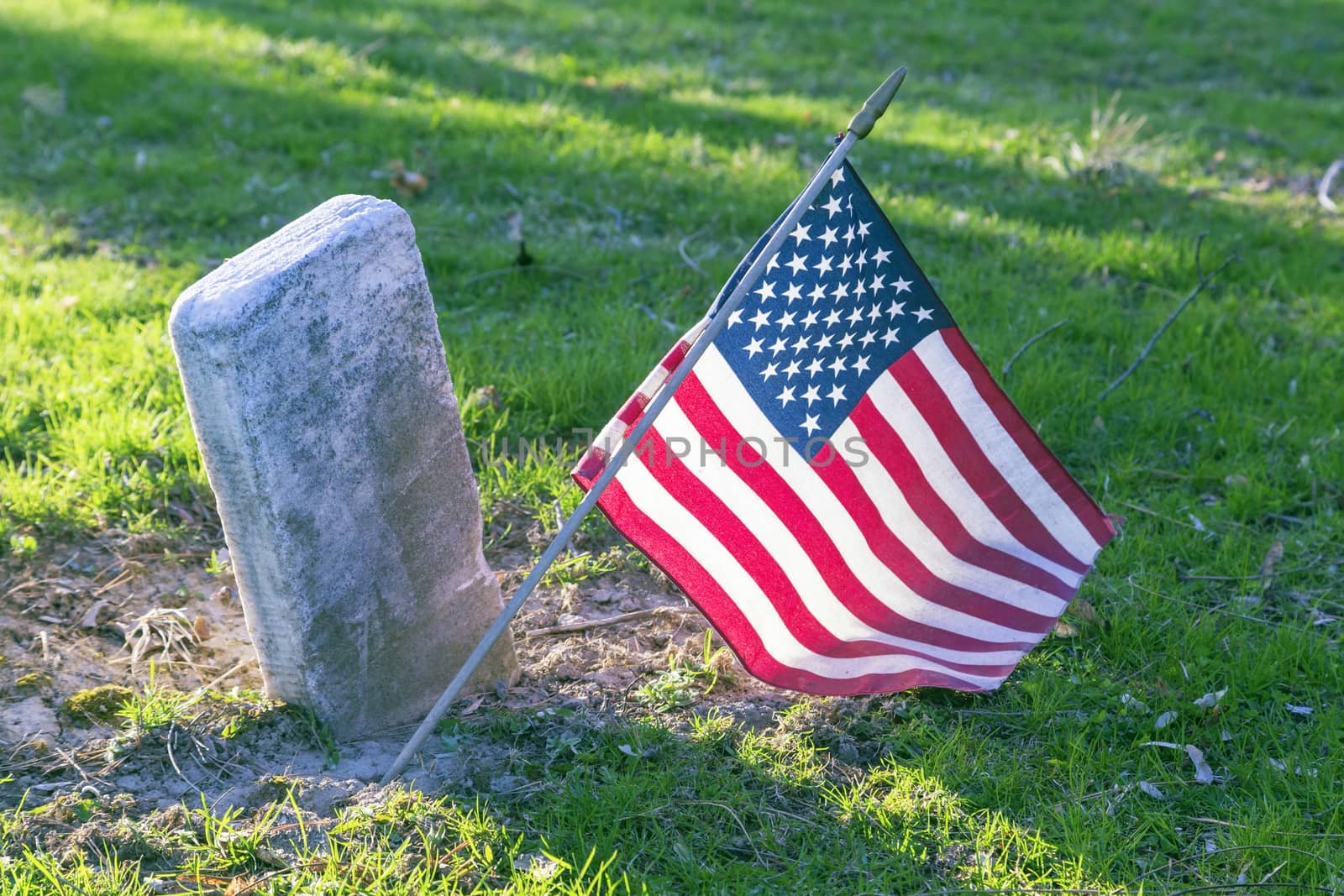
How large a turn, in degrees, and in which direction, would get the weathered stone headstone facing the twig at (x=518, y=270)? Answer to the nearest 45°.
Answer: approximately 135° to its left

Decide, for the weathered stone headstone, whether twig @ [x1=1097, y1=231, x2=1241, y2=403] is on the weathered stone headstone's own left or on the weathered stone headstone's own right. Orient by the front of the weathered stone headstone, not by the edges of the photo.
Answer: on the weathered stone headstone's own left

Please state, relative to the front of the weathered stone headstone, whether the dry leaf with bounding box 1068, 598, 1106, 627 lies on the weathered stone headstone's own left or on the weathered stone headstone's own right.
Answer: on the weathered stone headstone's own left

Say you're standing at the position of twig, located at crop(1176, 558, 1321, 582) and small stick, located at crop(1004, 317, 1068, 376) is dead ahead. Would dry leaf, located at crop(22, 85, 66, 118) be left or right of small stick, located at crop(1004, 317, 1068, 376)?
left

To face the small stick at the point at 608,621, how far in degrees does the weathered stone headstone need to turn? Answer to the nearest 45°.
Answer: approximately 90° to its left

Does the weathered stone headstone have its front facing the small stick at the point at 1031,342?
no

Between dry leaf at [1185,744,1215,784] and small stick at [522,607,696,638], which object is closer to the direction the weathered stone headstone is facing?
the dry leaf

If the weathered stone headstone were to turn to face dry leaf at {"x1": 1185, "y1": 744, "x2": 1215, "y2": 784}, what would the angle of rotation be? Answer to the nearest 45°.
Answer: approximately 45° to its left

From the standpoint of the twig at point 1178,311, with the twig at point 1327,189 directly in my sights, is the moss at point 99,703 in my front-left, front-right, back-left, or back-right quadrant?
back-left

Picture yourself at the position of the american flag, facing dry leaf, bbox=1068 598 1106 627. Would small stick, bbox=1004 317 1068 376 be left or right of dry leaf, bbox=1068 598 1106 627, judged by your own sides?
left

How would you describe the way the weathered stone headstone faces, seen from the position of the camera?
facing the viewer and to the right of the viewer
